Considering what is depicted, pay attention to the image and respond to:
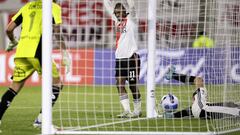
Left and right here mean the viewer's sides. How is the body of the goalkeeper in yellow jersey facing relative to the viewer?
facing away from the viewer and to the right of the viewer

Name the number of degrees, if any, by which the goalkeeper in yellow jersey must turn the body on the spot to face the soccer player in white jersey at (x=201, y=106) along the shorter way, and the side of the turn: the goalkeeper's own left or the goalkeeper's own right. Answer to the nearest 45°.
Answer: approximately 45° to the goalkeeper's own right

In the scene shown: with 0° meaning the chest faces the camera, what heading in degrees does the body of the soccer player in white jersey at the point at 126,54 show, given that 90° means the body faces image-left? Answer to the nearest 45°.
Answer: approximately 45°

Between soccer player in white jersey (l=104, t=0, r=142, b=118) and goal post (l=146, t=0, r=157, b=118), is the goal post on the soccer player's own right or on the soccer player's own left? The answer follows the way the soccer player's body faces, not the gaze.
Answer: on the soccer player's own left

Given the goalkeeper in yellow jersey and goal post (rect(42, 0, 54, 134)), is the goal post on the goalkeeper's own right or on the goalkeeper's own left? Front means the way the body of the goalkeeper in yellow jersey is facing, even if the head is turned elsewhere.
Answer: on the goalkeeper's own right
